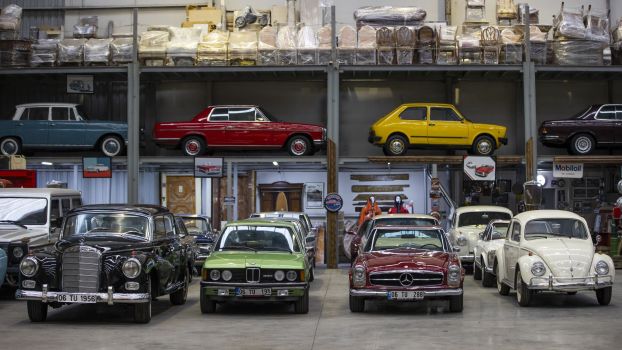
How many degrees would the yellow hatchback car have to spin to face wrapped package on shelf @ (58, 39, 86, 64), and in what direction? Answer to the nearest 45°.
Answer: approximately 180°

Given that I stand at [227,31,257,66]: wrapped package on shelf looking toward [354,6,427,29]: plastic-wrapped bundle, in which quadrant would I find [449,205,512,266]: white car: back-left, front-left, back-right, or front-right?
front-right

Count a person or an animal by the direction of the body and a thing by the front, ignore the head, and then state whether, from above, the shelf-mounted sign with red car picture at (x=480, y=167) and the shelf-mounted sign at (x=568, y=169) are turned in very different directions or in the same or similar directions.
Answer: same or similar directions

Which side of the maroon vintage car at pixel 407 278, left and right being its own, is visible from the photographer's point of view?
front

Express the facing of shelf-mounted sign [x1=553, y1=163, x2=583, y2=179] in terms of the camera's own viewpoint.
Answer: facing the viewer

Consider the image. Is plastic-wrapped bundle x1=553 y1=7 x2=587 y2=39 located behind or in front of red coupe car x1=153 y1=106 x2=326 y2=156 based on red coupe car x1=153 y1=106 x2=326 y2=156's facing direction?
in front

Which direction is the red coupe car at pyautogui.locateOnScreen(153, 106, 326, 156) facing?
to the viewer's right

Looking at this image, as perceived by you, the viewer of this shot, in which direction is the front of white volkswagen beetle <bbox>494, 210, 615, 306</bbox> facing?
facing the viewer and to the right of the viewer

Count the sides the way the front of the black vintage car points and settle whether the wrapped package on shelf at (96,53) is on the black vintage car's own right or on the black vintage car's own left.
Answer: on the black vintage car's own right

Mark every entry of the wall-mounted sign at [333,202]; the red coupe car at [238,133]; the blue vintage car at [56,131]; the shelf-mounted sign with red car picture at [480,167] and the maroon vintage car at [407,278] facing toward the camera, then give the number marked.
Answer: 3

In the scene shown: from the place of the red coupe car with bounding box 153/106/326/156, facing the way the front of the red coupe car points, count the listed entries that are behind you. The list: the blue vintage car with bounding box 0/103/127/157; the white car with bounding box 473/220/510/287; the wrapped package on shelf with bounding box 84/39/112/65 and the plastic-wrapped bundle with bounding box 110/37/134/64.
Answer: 3

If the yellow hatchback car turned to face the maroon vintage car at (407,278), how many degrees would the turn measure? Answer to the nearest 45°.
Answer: approximately 90° to its right

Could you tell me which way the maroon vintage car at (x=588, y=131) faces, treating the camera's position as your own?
facing to the right of the viewer

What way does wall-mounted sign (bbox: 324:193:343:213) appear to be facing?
toward the camera

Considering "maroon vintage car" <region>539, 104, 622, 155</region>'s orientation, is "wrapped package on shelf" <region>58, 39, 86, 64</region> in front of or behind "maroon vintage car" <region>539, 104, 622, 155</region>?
behind

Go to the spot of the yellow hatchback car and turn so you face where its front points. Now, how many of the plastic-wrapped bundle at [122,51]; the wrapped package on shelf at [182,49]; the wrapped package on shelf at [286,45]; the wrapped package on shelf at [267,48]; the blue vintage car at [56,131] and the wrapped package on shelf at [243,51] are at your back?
6
